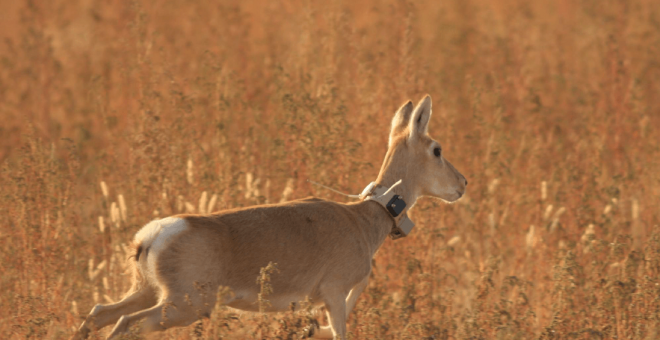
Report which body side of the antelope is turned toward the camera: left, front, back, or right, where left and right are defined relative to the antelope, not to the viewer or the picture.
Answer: right
